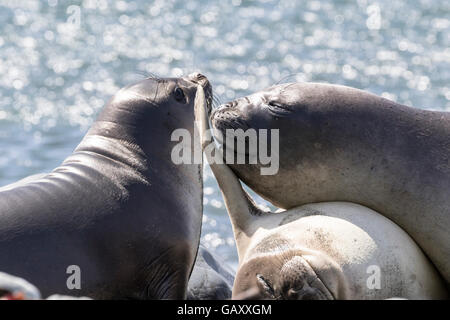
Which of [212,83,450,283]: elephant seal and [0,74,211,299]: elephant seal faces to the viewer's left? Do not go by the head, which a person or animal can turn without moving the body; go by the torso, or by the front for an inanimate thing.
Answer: [212,83,450,283]: elephant seal

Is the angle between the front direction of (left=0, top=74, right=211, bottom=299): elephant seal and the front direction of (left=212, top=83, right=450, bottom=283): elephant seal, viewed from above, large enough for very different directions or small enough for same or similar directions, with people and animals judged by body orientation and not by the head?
very different directions

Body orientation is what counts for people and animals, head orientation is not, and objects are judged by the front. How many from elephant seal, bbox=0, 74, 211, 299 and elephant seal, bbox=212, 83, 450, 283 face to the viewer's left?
1

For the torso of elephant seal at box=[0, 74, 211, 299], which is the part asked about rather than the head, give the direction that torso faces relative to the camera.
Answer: to the viewer's right

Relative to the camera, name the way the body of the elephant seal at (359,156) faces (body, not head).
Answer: to the viewer's left

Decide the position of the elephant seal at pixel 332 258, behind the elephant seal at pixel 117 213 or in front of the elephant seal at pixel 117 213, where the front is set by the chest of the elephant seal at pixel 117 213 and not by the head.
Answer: in front

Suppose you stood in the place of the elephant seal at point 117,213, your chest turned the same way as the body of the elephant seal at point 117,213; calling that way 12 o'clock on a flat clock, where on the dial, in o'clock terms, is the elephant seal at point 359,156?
the elephant seal at point 359,156 is roughly at 12 o'clock from the elephant seal at point 117,213.
